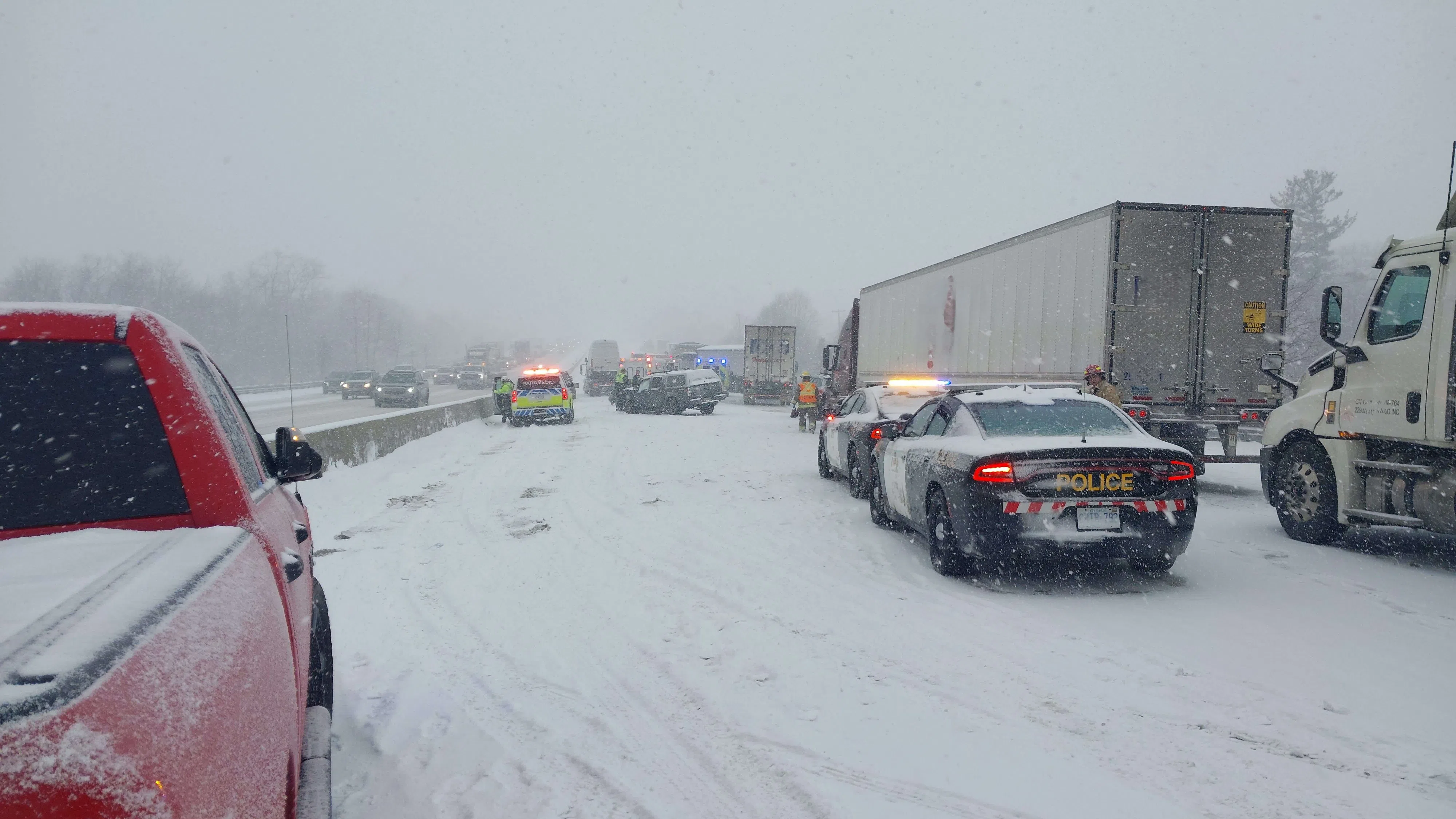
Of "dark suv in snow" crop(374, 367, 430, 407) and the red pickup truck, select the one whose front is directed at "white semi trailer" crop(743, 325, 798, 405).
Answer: the red pickup truck

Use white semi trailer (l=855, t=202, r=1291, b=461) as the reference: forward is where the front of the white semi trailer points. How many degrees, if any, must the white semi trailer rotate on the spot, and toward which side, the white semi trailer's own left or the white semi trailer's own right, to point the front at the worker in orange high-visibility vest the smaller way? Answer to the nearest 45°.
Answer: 0° — it already faces them

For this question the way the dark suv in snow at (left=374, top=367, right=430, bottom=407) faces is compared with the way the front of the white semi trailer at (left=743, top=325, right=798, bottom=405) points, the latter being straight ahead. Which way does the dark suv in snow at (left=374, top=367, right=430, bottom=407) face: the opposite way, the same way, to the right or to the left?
the opposite way

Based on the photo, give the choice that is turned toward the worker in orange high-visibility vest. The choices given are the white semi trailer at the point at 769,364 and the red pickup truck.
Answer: the red pickup truck

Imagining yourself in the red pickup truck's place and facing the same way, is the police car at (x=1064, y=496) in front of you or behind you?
in front

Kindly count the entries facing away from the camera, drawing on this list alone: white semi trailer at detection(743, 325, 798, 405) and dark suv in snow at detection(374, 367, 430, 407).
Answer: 1

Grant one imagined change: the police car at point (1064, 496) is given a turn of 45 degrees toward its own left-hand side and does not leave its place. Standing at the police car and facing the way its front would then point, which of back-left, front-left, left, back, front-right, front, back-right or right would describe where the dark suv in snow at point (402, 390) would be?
front-right

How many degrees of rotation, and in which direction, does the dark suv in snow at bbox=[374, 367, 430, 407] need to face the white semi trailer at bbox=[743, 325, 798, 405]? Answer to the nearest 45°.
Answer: approximately 135° to its left

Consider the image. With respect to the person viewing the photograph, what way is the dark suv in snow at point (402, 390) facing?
facing the viewer and to the left of the viewer

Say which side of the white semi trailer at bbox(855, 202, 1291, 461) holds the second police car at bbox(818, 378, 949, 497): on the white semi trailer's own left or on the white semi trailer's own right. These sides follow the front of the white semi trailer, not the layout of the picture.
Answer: on the white semi trailer's own left

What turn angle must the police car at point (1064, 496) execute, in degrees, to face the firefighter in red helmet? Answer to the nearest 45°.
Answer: approximately 45° to its right

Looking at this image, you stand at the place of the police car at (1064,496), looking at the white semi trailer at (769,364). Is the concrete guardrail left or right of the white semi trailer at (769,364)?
left

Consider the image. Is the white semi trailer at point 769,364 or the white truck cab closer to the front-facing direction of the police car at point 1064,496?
the white semi trailer

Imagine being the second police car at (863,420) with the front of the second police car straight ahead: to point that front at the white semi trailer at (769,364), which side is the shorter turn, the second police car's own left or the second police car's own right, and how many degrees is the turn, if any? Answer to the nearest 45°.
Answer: approximately 45° to the second police car's own right

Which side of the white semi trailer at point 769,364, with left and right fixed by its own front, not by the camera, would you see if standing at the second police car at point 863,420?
back
